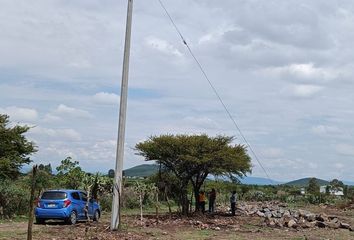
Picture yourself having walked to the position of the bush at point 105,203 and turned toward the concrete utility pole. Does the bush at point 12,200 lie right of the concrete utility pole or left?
right

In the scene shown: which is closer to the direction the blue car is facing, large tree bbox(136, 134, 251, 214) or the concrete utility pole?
the large tree

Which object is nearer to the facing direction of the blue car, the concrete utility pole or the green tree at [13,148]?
the green tree

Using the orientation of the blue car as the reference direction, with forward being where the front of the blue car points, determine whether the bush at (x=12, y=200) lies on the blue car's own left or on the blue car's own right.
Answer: on the blue car's own left

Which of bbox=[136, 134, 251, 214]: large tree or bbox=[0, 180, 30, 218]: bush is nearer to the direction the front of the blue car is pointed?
the large tree

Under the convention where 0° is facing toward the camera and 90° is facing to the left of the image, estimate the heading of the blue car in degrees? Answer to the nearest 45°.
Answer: approximately 225°

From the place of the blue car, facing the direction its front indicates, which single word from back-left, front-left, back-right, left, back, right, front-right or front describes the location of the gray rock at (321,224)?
front-right

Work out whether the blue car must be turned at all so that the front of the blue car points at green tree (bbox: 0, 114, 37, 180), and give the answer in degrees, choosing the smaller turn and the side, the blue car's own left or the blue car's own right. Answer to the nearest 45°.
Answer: approximately 45° to the blue car's own left

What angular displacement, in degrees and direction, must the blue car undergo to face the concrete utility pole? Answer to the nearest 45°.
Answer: approximately 90° to its right

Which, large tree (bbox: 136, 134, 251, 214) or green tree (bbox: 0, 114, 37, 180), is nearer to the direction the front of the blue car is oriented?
the large tree
